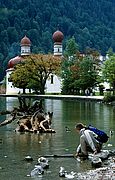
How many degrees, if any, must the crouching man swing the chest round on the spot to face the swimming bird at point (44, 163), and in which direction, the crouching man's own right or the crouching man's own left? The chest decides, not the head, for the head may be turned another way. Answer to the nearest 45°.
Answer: approximately 45° to the crouching man's own left

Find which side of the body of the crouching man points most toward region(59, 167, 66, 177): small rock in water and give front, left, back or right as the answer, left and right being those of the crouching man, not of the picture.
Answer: left

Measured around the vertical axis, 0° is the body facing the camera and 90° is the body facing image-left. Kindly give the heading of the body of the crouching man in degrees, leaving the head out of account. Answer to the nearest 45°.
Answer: approximately 90°
